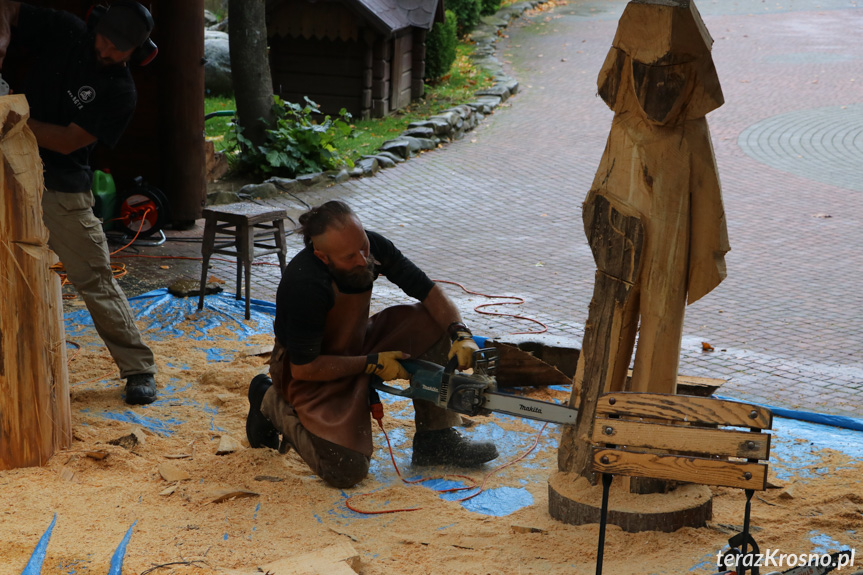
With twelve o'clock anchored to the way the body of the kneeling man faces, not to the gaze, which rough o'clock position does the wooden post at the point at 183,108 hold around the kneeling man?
The wooden post is roughly at 7 o'clock from the kneeling man.

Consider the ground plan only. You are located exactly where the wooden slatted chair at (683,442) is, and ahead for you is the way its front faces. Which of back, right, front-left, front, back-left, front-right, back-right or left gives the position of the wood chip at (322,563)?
right

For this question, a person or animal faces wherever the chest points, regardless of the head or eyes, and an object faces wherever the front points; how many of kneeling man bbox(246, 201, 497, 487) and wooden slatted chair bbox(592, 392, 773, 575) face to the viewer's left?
0

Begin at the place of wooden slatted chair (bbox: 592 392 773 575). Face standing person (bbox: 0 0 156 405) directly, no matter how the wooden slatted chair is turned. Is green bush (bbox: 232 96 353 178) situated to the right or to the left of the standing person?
right

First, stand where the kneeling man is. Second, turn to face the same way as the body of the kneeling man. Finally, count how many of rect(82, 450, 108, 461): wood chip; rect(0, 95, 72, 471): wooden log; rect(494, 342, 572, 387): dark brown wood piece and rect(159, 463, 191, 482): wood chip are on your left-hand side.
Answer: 1

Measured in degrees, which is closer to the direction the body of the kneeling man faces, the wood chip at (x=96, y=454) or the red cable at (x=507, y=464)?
the red cable

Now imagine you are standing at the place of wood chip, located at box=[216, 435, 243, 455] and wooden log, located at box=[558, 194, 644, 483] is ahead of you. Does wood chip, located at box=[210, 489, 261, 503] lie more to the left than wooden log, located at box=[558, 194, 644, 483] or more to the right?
right

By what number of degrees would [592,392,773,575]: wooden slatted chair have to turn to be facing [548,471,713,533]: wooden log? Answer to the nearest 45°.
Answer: approximately 180°

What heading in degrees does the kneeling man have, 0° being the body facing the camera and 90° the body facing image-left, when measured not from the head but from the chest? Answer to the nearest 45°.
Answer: approximately 315°

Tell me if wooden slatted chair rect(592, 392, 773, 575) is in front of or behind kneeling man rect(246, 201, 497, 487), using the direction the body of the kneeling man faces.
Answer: in front

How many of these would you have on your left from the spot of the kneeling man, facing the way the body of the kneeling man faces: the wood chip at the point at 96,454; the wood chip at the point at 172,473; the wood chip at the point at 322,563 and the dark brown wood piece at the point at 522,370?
1
